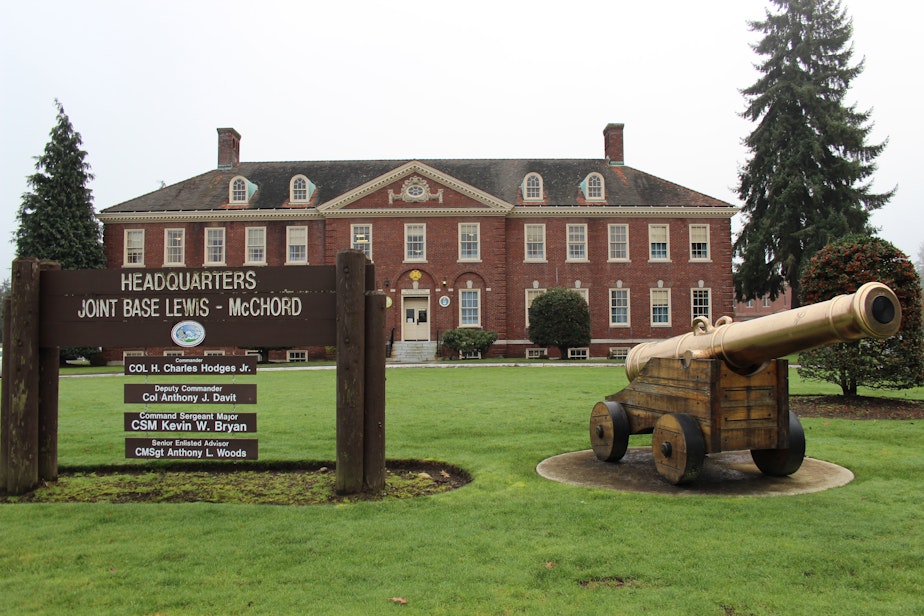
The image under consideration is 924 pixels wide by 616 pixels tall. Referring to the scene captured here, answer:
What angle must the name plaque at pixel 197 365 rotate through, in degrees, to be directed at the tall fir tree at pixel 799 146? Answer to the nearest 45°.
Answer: approximately 135° to its left

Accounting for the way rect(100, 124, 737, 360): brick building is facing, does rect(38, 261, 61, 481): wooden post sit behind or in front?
in front

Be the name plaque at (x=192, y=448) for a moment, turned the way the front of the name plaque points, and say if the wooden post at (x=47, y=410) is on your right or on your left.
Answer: on your right

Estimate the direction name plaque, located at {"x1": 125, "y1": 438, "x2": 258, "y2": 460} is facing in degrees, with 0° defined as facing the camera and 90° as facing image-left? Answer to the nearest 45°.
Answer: approximately 0°

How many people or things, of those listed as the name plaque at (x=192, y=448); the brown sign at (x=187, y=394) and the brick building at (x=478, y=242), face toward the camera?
3

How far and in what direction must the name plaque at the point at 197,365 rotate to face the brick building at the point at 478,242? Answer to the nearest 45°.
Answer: approximately 135° to its left

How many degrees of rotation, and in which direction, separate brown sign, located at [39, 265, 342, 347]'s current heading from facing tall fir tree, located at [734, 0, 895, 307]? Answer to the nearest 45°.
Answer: approximately 135° to its left

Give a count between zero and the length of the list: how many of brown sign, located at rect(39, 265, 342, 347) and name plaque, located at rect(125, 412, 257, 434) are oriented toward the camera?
2

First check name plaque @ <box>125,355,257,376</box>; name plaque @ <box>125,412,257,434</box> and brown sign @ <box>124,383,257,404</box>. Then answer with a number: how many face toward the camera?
3

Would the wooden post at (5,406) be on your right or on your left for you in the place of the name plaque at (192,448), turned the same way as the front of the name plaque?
on your right

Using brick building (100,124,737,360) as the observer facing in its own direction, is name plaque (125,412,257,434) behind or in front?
in front
